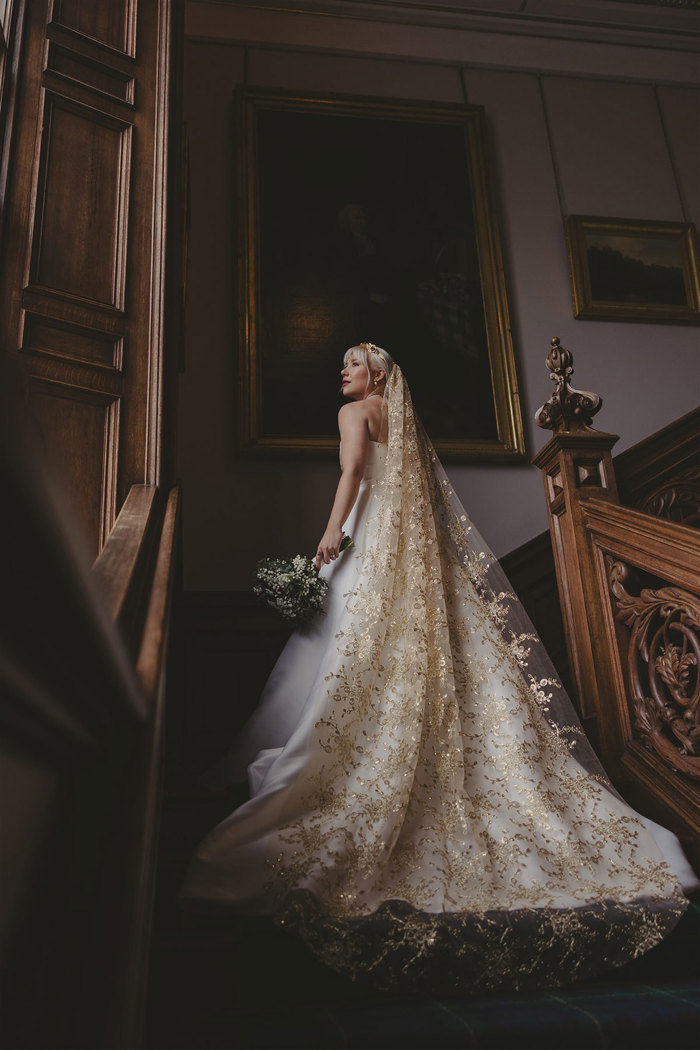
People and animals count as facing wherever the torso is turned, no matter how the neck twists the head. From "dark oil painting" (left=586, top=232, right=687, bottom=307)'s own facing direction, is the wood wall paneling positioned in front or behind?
in front

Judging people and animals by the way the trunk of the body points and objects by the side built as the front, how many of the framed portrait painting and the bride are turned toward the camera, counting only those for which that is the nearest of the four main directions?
1

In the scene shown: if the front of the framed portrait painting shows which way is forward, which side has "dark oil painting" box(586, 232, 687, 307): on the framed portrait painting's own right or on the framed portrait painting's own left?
on the framed portrait painting's own left

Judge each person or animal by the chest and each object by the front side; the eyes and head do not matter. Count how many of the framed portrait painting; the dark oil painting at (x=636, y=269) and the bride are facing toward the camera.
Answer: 2

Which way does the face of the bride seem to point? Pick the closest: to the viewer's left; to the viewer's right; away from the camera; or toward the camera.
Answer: to the viewer's left

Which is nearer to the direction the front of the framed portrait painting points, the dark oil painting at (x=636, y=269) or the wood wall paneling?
the wood wall paneling

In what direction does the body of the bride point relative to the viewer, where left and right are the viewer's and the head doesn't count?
facing away from the viewer and to the left of the viewer

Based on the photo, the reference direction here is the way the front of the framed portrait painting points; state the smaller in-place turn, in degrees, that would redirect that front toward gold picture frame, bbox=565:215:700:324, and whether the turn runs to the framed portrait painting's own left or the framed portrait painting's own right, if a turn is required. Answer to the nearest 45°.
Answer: approximately 90° to the framed portrait painting's own left
